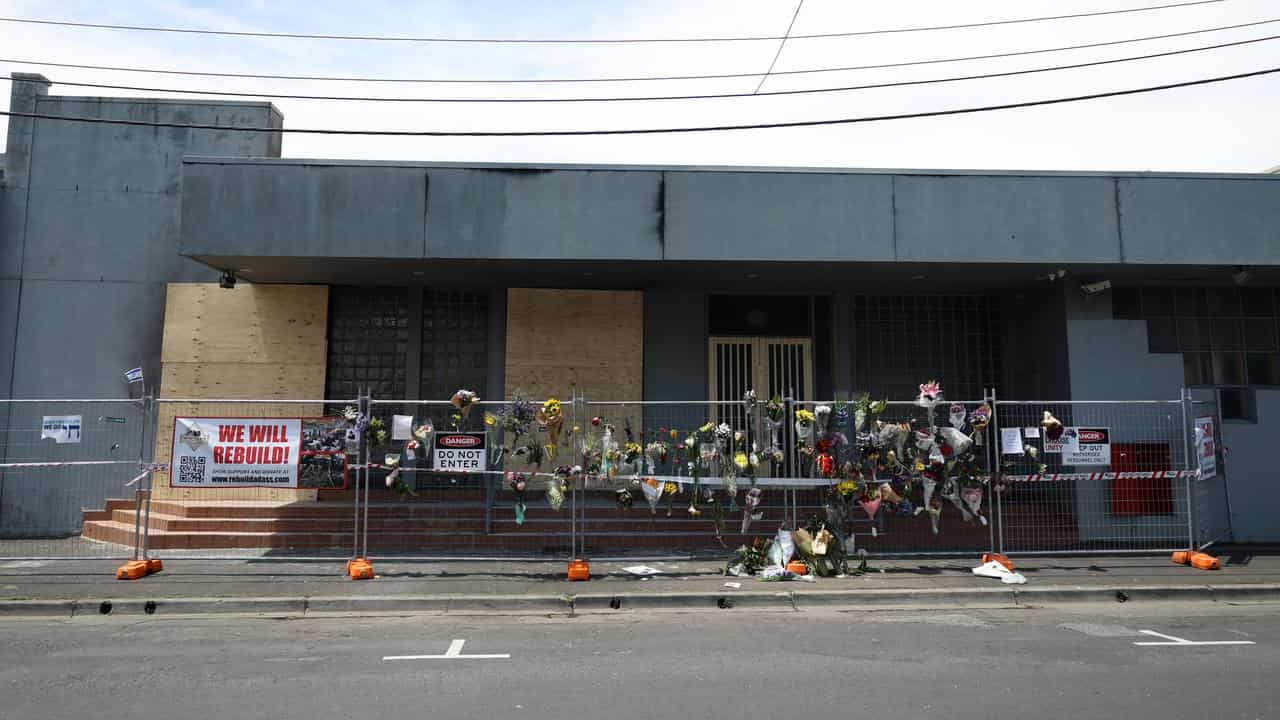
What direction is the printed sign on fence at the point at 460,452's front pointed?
toward the camera

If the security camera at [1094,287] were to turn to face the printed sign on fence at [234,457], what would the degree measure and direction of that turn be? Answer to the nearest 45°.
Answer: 0° — it already faces it

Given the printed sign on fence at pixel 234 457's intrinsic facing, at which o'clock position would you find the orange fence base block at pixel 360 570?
The orange fence base block is roughly at 10 o'clock from the printed sign on fence.

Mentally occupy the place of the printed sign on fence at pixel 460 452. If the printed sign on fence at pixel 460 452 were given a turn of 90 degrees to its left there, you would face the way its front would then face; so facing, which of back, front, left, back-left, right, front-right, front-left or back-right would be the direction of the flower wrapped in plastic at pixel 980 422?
front

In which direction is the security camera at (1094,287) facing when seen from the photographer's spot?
facing the viewer and to the left of the viewer

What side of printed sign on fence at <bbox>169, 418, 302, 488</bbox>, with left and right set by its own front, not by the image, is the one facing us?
front

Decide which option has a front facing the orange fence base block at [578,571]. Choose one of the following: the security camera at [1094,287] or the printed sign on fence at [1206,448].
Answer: the security camera

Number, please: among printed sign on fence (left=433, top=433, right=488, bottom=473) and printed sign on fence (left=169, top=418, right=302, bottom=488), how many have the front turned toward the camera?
2

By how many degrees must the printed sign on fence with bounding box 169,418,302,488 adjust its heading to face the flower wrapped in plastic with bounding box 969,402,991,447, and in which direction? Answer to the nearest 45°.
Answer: approximately 45° to its left

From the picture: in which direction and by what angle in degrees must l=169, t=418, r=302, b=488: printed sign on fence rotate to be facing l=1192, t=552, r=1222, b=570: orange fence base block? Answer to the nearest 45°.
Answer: approximately 45° to its left

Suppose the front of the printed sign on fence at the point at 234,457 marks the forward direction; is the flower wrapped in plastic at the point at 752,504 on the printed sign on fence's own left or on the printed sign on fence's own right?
on the printed sign on fence's own left

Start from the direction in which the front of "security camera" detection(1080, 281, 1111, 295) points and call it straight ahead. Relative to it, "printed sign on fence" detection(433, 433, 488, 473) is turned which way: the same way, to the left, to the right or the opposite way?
to the left

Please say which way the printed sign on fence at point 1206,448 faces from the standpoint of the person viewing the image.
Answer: facing the viewer and to the right of the viewer
